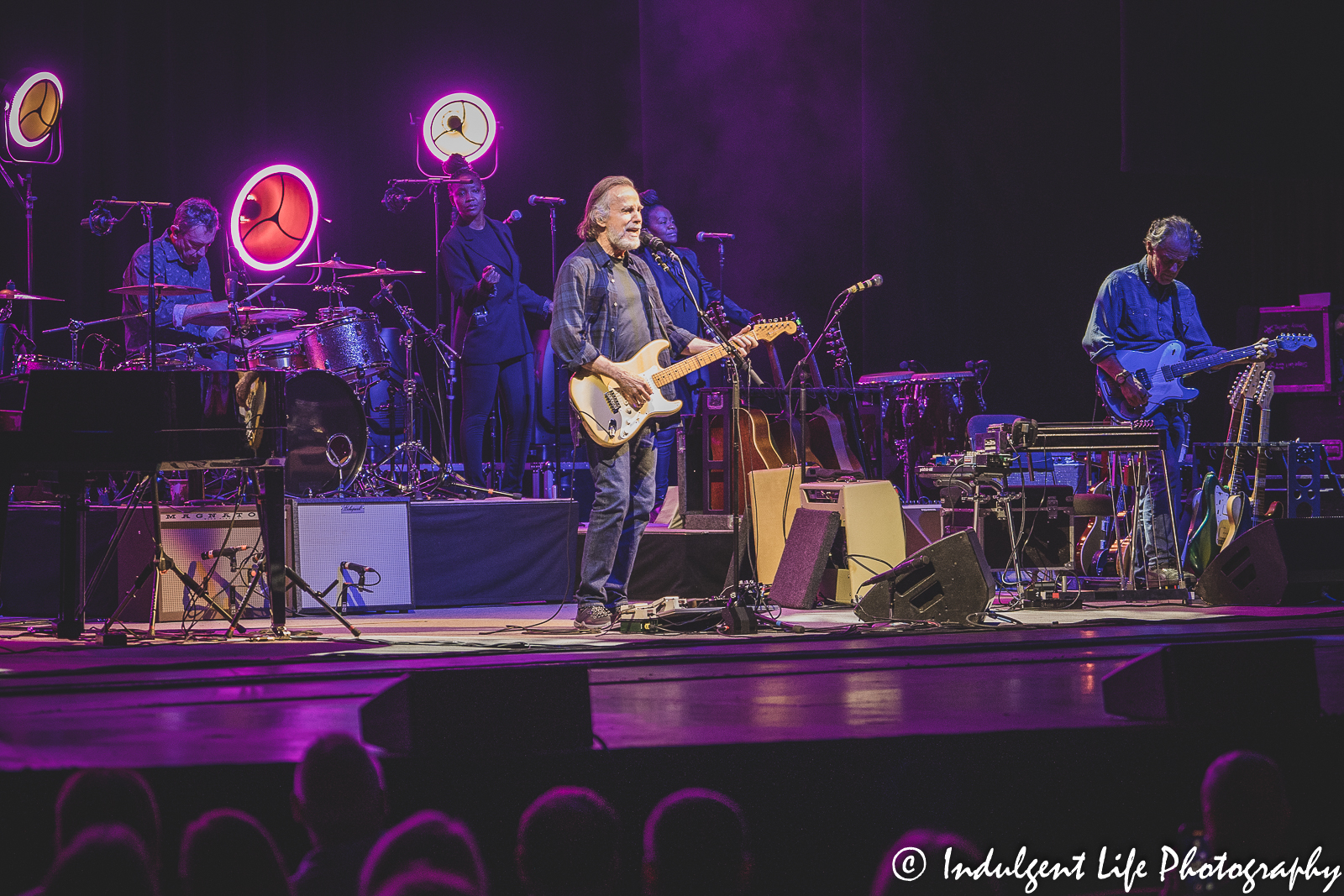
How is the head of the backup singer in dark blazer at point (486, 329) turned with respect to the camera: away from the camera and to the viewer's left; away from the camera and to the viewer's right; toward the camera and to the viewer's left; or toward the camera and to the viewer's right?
toward the camera and to the viewer's right

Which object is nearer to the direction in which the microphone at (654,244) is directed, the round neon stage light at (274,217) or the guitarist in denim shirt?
the round neon stage light

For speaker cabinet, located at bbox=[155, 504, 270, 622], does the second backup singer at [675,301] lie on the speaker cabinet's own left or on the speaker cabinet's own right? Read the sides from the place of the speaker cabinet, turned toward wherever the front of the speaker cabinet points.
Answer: on the speaker cabinet's own left

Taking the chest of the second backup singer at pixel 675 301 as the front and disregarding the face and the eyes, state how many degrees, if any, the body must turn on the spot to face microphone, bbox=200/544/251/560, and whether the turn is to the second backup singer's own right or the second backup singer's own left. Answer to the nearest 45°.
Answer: approximately 90° to the second backup singer's own right

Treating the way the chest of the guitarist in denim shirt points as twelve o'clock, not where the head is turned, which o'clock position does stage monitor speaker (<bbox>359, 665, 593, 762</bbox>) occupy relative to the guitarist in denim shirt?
The stage monitor speaker is roughly at 2 o'clock from the guitarist in denim shirt.

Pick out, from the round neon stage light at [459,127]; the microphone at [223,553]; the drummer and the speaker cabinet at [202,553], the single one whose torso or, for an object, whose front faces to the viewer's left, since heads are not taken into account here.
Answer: the microphone

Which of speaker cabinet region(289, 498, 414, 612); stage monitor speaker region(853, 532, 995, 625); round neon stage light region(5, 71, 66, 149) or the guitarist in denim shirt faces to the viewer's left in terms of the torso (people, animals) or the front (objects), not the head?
the stage monitor speaker

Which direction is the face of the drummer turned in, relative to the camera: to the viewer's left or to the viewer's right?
to the viewer's right
